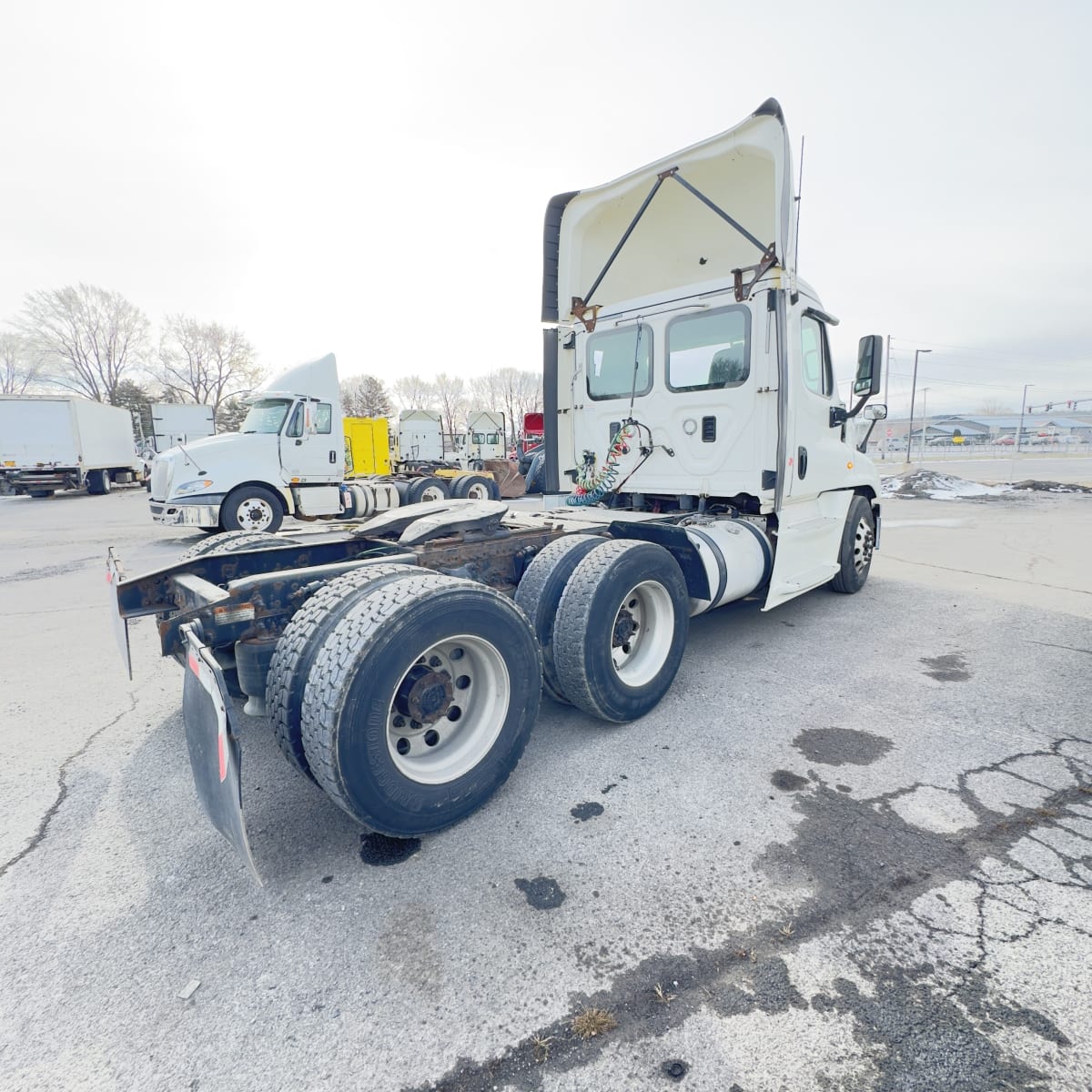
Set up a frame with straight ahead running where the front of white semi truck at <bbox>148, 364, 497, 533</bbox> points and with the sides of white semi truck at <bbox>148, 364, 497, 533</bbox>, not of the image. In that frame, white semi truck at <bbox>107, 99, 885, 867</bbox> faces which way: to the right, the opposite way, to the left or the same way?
the opposite way

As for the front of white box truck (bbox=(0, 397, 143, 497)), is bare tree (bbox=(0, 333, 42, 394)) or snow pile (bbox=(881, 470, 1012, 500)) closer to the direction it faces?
the bare tree

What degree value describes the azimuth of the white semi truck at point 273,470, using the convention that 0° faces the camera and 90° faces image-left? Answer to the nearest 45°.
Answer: approximately 45°

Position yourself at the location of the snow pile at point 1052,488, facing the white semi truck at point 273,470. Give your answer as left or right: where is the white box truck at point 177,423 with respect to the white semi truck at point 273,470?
right

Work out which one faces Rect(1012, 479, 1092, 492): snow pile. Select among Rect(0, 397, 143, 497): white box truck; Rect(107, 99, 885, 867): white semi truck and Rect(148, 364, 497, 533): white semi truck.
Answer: Rect(107, 99, 885, 867): white semi truck

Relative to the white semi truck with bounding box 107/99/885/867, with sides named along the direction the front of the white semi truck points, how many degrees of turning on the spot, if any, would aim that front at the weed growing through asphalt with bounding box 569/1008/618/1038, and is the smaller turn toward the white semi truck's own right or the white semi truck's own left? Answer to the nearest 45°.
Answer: approximately 135° to the white semi truck's own right

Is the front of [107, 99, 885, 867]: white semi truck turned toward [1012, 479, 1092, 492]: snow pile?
yes

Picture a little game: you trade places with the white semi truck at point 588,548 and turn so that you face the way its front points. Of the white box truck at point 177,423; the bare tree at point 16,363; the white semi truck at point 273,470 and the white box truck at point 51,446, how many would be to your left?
4

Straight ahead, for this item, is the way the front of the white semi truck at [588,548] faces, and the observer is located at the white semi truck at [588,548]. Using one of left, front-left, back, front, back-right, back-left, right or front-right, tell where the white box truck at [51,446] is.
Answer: left

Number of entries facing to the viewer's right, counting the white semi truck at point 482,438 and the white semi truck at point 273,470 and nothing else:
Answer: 0

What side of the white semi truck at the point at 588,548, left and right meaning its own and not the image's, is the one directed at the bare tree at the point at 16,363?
left

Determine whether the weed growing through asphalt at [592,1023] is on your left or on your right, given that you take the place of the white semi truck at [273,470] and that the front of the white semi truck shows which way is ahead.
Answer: on your left

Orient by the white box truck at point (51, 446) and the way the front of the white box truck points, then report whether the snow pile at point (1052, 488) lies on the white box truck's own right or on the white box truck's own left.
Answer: on the white box truck's own right
